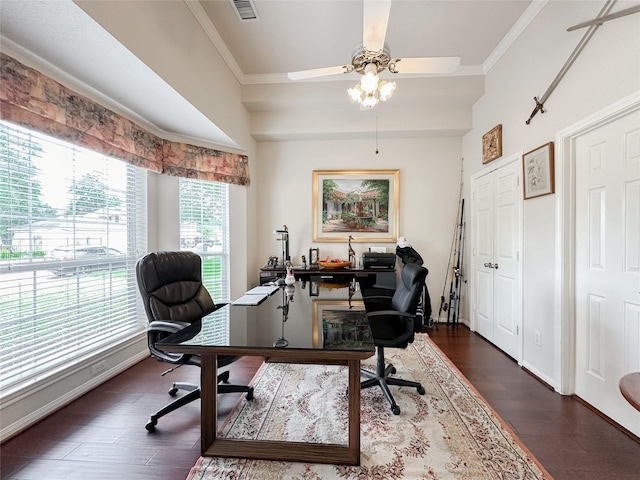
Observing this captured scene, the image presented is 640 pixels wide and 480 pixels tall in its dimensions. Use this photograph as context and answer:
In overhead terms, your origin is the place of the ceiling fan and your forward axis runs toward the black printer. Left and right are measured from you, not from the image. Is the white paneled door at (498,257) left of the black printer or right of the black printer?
right

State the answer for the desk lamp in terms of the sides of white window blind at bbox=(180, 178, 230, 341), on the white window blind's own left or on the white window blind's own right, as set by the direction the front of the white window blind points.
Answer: on the white window blind's own left

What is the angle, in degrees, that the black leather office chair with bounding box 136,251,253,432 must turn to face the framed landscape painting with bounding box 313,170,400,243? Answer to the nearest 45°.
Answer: approximately 90° to its left

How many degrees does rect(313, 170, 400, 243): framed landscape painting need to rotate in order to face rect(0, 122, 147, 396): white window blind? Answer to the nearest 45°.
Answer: approximately 45° to its right

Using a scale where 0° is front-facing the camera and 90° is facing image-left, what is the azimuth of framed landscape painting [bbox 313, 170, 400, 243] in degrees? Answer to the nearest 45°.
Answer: approximately 0°

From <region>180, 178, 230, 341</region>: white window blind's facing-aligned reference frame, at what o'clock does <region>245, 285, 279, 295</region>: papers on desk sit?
The papers on desk is roughly at 1 o'clock from the white window blind.

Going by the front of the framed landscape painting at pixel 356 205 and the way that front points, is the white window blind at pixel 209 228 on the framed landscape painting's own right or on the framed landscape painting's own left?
on the framed landscape painting's own right

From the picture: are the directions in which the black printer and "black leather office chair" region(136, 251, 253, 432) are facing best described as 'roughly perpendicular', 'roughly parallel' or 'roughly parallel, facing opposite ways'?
roughly perpendicular

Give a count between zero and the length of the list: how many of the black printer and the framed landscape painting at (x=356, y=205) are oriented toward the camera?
2

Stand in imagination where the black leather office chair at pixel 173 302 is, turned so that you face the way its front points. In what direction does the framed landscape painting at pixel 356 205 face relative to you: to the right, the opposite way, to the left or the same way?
to the right
